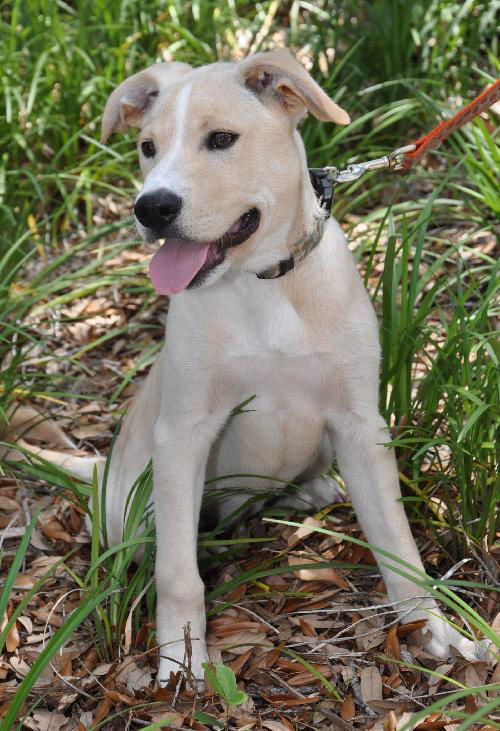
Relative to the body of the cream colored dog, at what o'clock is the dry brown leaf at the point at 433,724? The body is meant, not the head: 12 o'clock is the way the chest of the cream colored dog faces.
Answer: The dry brown leaf is roughly at 11 o'clock from the cream colored dog.

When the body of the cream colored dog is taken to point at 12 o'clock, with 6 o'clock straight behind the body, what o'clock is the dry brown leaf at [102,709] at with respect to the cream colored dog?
The dry brown leaf is roughly at 1 o'clock from the cream colored dog.

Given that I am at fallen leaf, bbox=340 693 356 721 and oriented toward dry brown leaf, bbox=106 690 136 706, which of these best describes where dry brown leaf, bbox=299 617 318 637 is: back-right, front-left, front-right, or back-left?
front-right

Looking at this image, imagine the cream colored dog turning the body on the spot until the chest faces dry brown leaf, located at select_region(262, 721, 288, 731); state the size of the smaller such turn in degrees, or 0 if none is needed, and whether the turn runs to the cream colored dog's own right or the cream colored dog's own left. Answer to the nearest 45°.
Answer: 0° — it already faces it

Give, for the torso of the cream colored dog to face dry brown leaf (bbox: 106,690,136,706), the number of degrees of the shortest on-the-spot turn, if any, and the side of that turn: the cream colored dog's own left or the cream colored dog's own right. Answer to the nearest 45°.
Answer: approximately 45° to the cream colored dog's own right

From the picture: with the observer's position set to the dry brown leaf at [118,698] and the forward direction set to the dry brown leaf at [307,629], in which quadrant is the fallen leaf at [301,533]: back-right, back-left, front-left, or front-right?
front-left

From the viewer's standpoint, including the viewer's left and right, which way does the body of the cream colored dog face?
facing the viewer
